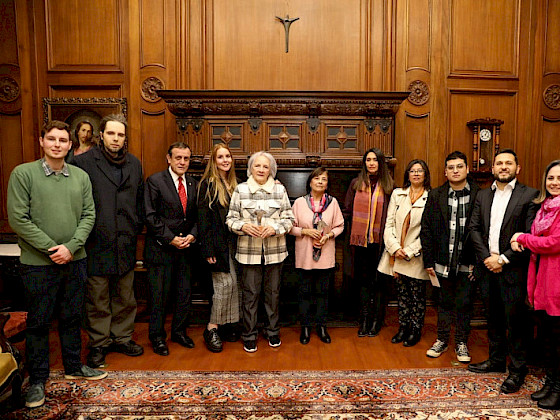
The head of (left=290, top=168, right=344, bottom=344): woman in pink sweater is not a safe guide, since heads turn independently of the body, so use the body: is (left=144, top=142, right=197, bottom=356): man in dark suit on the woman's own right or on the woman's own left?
on the woman's own right

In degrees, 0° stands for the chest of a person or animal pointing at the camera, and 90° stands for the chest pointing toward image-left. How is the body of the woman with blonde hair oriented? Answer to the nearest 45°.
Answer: approximately 315°

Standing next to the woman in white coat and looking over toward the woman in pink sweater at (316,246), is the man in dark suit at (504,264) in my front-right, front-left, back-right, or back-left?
back-left

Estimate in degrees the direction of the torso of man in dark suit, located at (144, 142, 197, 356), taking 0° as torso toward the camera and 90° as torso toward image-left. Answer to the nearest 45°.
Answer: approximately 315°
